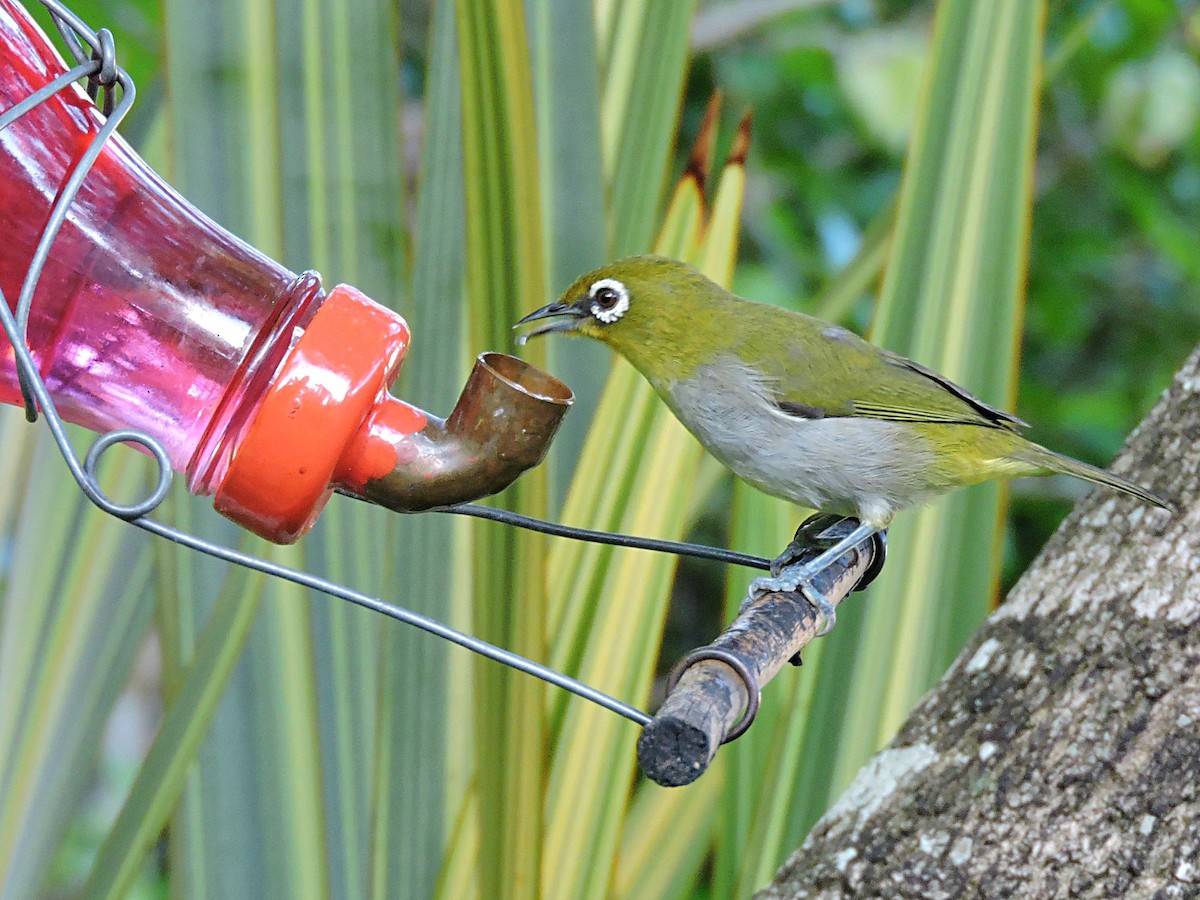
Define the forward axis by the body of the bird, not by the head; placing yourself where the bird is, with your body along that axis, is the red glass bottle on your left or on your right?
on your left

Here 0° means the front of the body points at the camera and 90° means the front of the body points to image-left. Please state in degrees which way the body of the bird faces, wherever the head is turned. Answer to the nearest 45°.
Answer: approximately 90°
